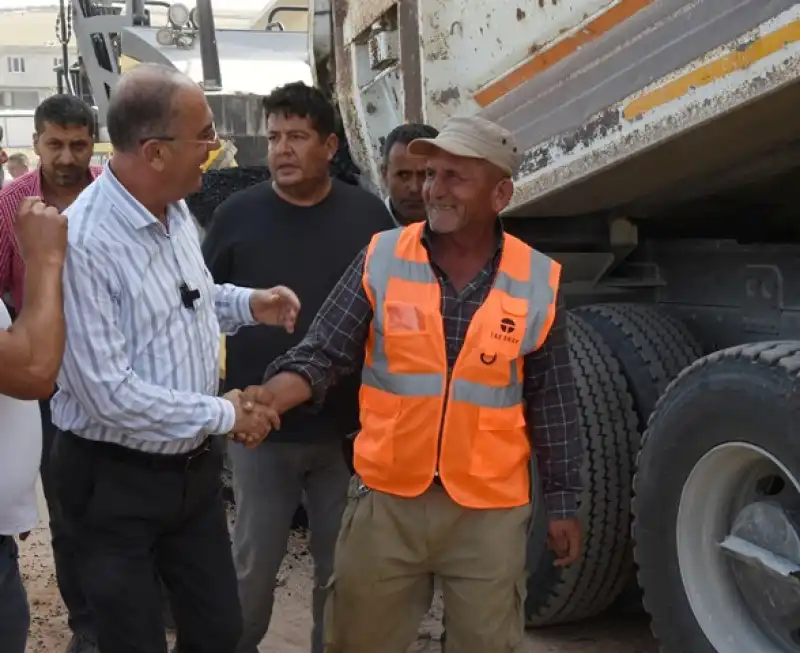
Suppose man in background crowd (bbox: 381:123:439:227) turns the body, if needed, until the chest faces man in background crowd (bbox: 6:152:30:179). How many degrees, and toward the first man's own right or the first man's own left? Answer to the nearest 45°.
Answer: approximately 135° to the first man's own right

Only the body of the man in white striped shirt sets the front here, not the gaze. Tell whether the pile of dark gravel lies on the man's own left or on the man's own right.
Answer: on the man's own left

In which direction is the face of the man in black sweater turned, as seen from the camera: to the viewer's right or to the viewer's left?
to the viewer's left

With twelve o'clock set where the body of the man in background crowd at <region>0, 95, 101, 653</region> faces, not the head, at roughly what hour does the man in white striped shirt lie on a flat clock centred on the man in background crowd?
The man in white striped shirt is roughly at 12 o'clock from the man in background crowd.

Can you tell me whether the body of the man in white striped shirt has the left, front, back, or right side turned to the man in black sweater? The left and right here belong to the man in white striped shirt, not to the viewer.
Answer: left

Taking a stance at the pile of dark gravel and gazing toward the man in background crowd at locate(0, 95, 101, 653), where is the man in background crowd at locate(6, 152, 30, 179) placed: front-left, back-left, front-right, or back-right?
back-right
